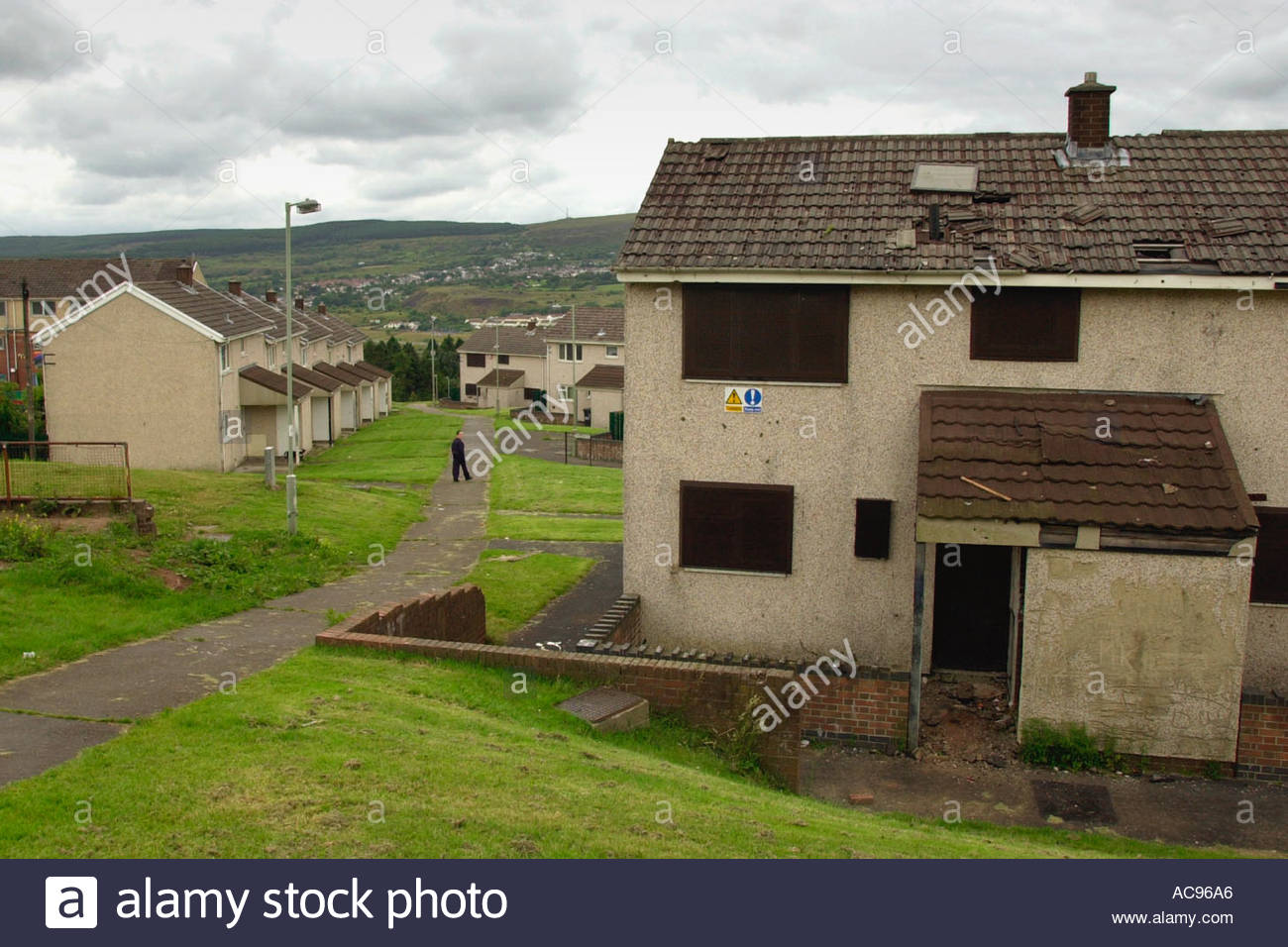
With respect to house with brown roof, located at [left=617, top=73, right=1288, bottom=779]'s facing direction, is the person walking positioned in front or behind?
behind

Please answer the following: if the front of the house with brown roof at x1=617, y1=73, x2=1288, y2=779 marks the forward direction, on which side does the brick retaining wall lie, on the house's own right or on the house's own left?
on the house's own right

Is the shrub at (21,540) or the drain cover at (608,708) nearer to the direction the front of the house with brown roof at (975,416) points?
the drain cover

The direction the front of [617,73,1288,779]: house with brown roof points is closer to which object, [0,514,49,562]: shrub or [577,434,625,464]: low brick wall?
the shrub

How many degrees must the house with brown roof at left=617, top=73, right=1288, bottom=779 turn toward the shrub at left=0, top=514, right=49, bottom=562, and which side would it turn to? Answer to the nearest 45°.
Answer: approximately 90° to its right

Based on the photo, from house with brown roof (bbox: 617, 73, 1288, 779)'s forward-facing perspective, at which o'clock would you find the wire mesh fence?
The wire mesh fence is roughly at 3 o'clock from the house with brown roof.

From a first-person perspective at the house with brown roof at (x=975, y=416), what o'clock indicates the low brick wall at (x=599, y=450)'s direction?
The low brick wall is roughly at 5 o'clock from the house with brown roof.

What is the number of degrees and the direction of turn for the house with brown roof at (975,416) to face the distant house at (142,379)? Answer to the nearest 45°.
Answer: approximately 135° to its right

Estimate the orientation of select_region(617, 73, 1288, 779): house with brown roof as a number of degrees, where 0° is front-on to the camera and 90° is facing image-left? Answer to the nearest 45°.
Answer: approximately 0°

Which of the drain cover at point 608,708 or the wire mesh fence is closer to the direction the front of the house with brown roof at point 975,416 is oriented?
the drain cover

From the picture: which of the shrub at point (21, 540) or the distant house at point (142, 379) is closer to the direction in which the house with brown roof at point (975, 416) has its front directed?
the shrub
